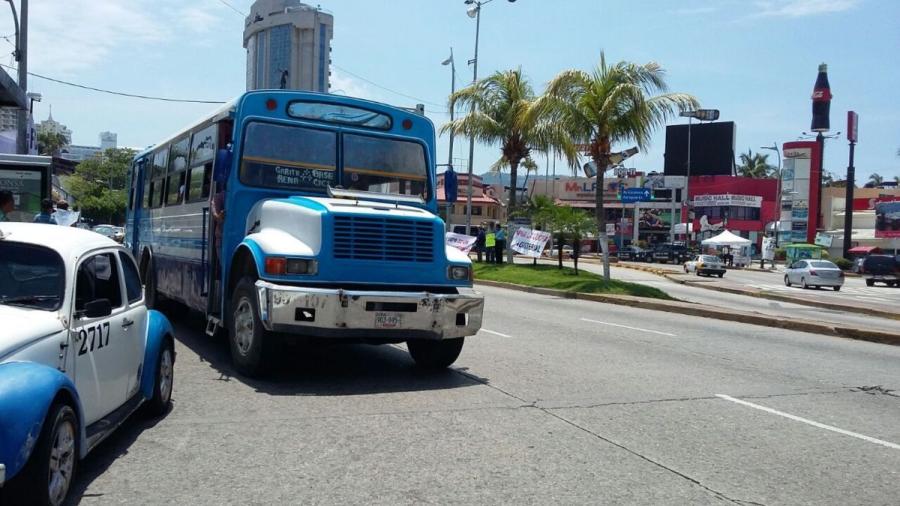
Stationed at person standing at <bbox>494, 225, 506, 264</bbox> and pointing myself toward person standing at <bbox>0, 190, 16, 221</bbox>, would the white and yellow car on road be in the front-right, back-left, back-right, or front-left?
back-left

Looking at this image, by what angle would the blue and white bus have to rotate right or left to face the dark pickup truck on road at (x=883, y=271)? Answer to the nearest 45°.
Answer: approximately 90° to its left

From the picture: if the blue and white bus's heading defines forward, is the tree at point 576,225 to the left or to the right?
on its left

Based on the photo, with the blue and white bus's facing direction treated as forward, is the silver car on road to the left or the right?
on its left

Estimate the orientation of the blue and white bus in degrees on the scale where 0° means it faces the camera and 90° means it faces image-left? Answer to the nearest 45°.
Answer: approximately 315°

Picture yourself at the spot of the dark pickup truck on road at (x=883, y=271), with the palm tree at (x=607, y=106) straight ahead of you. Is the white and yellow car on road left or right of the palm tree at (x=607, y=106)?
right

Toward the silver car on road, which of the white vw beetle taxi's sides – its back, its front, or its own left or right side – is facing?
back

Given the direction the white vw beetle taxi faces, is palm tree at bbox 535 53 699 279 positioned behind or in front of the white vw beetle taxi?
behind

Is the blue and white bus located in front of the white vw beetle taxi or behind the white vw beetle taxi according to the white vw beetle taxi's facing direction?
behind

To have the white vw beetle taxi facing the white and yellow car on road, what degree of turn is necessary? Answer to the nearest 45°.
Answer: approximately 180°

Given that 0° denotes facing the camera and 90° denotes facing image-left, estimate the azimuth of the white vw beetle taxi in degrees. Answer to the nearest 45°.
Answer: approximately 45°
